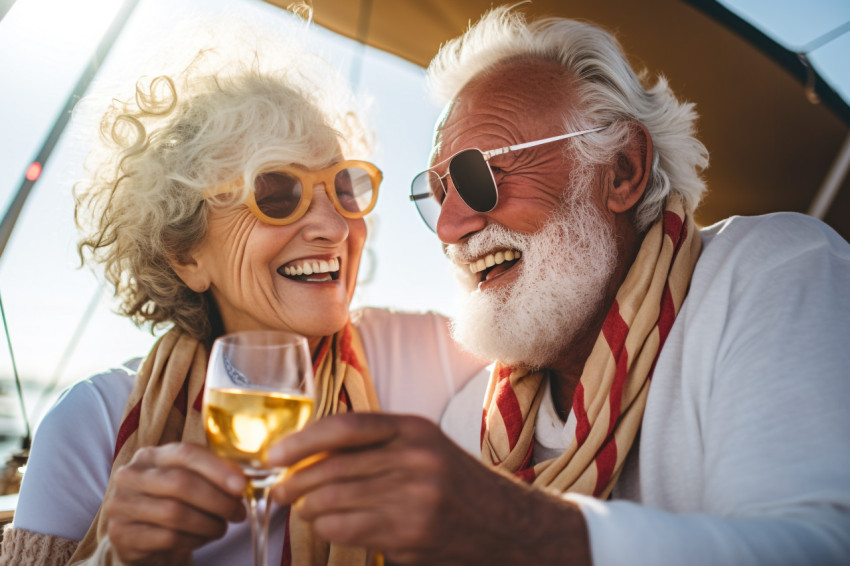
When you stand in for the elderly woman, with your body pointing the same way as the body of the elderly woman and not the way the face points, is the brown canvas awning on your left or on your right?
on your left

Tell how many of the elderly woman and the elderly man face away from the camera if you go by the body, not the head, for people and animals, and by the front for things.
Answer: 0

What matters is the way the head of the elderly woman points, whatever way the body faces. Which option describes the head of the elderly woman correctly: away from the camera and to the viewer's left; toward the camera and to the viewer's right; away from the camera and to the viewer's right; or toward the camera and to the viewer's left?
toward the camera and to the viewer's right

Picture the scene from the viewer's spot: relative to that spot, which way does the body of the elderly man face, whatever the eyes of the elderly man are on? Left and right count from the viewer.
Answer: facing the viewer and to the left of the viewer

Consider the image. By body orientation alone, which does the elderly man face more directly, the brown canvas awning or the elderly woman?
the elderly woman

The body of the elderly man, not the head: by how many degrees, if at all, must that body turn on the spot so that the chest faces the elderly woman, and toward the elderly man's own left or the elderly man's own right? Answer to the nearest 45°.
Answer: approximately 45° to the elderly man's own right

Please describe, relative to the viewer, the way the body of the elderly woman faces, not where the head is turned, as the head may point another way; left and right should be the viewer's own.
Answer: facing the viewer and to the right of the viewer
